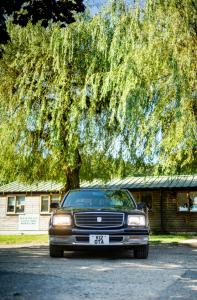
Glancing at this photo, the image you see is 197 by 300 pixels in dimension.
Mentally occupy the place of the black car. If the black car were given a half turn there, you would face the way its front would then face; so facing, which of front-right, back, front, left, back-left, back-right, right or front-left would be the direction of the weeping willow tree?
front

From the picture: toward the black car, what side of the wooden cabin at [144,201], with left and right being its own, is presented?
front

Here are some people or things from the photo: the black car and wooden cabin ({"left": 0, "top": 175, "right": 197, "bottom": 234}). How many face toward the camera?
2

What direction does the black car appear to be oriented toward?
toward the camera

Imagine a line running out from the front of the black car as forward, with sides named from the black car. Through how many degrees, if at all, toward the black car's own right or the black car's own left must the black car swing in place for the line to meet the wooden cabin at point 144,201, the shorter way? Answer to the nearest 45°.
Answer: approximately 180°

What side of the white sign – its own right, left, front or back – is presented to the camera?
front

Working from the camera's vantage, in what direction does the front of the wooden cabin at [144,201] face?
facing the viewer

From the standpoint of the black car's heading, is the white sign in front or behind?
behind

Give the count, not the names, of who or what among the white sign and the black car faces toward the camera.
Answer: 2
